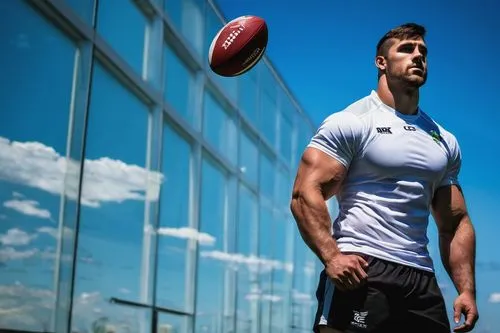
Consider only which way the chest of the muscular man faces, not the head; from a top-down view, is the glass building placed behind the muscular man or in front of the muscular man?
behind

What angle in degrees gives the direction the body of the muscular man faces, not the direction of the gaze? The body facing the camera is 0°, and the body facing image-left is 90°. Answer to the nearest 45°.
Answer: approximately 315°
